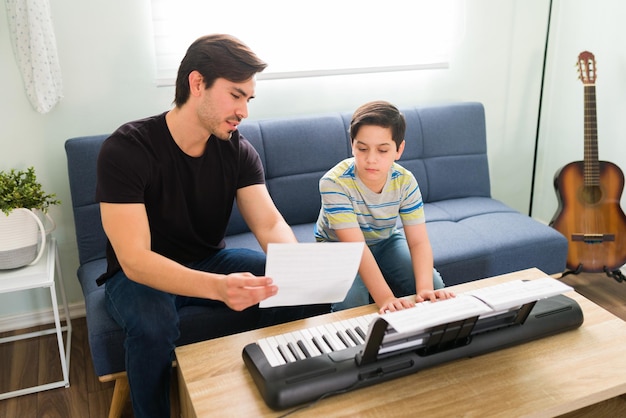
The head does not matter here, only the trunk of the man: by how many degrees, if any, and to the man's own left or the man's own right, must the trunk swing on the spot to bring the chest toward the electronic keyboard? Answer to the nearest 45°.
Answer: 0° — they already face it

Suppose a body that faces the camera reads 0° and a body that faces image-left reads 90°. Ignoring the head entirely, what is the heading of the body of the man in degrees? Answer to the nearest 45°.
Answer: approximately 315°

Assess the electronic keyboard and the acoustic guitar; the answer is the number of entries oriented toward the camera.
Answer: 1

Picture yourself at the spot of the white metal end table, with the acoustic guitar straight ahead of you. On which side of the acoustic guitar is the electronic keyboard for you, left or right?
right

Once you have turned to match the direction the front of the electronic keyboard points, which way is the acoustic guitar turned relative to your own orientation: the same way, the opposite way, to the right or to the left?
the opposite way

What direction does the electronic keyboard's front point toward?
away from the camera

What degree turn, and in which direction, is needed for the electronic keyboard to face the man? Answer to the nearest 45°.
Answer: approximately 45° to its left

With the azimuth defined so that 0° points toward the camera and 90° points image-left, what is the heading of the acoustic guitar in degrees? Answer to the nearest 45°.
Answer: approximately 0°

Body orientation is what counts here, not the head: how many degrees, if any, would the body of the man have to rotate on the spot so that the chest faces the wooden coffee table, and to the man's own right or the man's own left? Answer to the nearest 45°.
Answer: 0° — they already face it

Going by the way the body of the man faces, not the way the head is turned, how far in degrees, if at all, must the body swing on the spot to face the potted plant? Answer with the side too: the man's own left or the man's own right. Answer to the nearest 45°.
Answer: approximately 180°

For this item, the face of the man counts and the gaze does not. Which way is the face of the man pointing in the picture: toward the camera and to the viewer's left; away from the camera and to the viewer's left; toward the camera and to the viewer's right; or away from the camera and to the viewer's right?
toward the camera and to the viewer's right

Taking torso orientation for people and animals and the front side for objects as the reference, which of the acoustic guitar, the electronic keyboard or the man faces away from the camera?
the electronic keyboard

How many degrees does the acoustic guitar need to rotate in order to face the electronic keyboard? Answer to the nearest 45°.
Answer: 0° — it already faces it

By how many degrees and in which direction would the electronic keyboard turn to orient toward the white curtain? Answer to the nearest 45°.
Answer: approximately 45° to its left

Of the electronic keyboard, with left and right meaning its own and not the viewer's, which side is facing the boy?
front

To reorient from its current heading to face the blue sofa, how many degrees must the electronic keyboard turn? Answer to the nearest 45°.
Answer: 0° — it already faces it

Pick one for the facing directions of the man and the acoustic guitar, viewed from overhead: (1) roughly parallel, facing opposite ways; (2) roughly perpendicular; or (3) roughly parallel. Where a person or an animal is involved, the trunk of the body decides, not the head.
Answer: roughly perpendicular
